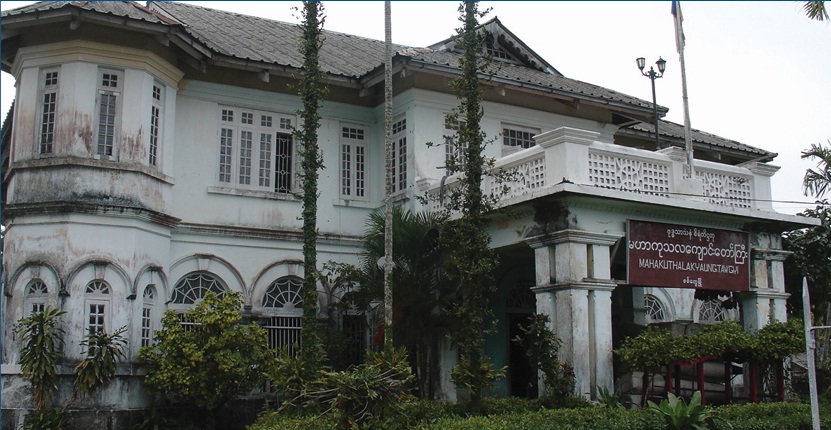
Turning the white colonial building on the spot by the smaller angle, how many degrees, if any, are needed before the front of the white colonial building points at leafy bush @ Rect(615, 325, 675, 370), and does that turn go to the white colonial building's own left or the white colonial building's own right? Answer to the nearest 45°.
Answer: approximately 45° to the white colonial building's own left

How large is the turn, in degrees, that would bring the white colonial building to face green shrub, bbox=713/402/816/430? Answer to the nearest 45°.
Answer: approximately 45° to its left

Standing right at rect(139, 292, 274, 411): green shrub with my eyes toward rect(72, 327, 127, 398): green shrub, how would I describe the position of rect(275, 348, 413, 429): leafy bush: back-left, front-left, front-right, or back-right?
back-left

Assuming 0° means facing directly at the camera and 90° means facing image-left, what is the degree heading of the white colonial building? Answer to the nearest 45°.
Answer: approximately 315°

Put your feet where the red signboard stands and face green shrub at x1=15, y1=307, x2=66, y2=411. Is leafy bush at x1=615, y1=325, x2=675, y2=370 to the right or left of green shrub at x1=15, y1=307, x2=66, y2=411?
left

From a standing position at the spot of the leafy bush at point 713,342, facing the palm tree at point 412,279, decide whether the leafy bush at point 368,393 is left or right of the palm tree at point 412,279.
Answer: left

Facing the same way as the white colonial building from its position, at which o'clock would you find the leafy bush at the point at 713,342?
The leafy bush is roughly at 11 o'clock from the white colonial building.
